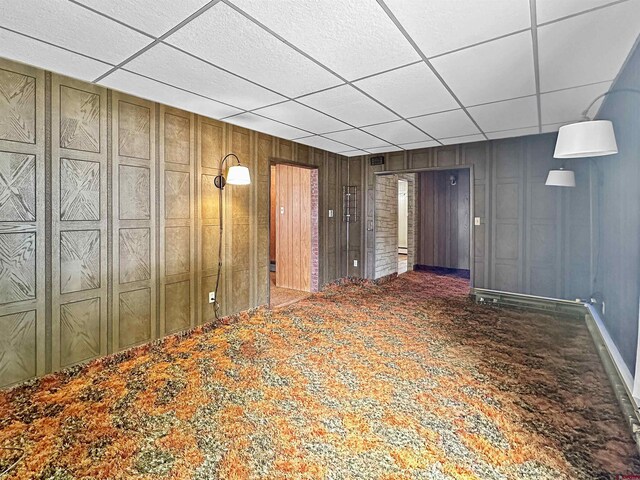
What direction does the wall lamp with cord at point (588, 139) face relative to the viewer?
to the viewer's left
